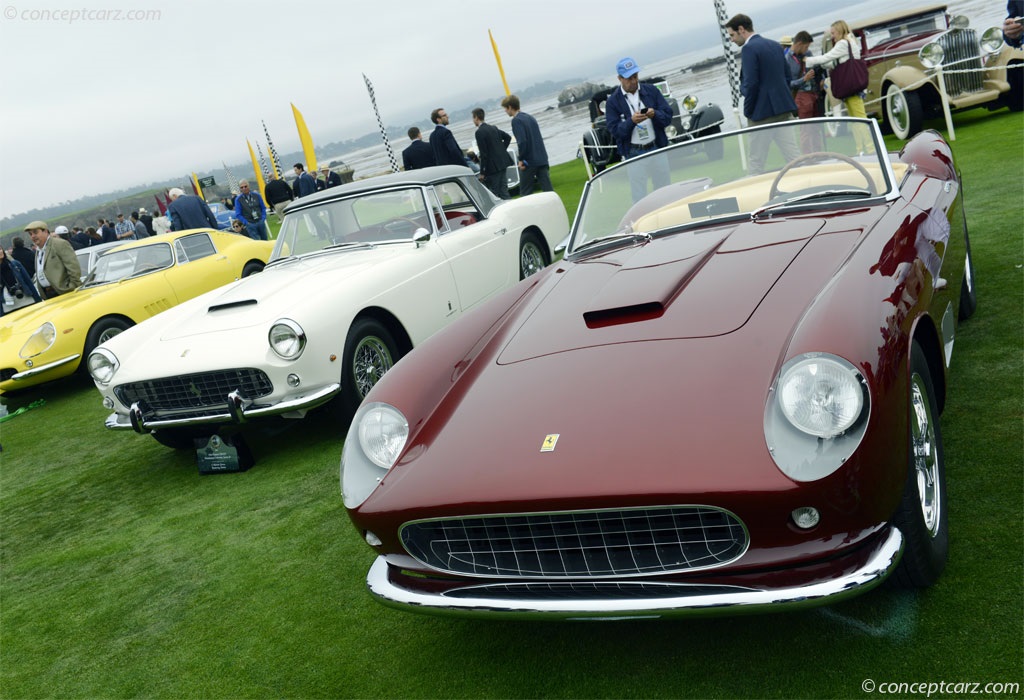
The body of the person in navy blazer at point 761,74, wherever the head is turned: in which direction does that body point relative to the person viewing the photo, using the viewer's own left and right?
facing away from the viewer and to the left of the viewer

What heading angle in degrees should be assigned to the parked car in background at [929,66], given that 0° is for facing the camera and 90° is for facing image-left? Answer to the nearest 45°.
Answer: approximately 315°

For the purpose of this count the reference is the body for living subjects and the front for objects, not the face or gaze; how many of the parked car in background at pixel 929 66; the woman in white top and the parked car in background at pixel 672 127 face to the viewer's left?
1

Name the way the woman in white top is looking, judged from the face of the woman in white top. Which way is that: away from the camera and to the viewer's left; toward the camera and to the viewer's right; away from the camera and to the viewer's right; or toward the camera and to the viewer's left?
toward the camera and to the viewer's left

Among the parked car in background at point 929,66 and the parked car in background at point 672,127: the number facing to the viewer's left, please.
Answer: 0

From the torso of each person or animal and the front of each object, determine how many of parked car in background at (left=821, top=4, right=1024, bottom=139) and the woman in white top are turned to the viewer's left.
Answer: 1

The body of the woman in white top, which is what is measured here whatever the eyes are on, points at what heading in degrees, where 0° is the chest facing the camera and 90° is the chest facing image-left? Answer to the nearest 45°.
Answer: approximately 90°

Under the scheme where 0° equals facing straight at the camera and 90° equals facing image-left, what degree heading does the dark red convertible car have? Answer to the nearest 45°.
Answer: approximately 45°

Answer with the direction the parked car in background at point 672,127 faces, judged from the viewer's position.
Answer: facing the viewer and to the right of the viewer

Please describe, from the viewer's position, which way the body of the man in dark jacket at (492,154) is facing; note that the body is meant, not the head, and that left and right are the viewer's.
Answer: facing away from the viewer and to the left of the viewer

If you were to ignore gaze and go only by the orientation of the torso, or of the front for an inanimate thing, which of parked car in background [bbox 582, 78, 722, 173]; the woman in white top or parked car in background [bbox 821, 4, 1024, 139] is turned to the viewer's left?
the woman in white top
